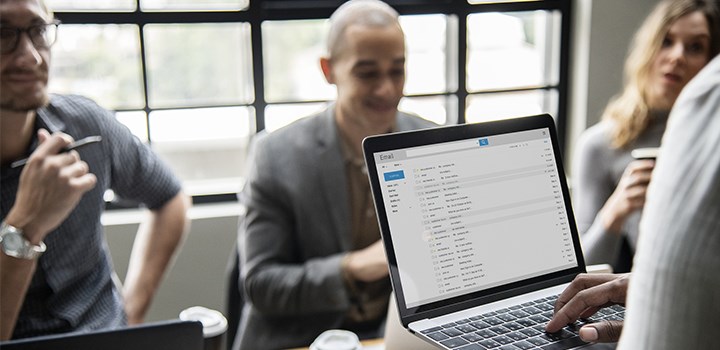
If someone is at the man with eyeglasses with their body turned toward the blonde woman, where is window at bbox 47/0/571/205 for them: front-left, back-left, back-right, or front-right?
front-left

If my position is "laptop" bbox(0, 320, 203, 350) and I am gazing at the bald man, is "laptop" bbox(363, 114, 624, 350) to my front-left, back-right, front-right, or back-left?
front-right

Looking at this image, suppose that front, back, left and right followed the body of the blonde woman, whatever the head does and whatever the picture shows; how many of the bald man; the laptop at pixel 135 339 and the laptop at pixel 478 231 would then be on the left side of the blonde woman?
0

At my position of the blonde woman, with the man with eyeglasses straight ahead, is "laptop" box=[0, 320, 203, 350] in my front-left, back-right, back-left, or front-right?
front-left

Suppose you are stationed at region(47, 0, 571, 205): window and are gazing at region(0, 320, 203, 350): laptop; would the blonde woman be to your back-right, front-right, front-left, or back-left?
front-left

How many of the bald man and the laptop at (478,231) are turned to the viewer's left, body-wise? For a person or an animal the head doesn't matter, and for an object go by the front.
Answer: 0

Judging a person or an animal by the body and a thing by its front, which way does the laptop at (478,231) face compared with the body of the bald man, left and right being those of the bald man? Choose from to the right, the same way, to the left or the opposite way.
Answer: the same way

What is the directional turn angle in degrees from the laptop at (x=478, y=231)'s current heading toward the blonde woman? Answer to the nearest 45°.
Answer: approximately 135° to its left

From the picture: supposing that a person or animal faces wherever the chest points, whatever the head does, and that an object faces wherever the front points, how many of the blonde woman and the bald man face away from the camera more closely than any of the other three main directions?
0

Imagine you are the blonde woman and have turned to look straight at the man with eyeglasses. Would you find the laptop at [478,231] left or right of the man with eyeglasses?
left

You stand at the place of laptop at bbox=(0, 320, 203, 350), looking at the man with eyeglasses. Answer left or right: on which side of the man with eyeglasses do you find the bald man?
right

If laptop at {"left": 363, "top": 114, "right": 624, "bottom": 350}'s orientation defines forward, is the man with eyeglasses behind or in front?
behind

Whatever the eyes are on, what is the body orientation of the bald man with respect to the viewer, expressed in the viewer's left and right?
facing the viewer and to the right of the viewer
